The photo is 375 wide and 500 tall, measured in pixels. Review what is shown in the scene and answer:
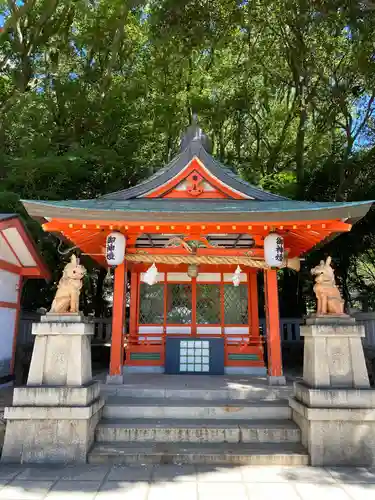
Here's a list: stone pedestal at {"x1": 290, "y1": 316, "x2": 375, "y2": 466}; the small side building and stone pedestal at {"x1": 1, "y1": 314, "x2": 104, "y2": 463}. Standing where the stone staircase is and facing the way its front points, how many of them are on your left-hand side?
1

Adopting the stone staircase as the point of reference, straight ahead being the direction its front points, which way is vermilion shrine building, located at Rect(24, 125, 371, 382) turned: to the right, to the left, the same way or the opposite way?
the same way

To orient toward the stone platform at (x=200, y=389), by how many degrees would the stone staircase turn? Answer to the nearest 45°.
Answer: approximately 180°

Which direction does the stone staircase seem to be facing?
toward the camera

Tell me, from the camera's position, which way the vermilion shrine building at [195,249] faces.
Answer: facing the viewer

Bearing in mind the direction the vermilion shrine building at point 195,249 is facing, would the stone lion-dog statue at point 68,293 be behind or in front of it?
in front
